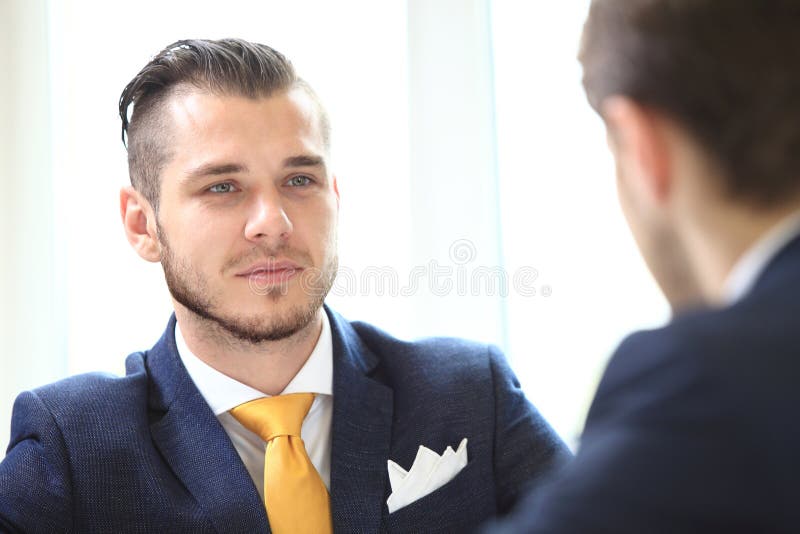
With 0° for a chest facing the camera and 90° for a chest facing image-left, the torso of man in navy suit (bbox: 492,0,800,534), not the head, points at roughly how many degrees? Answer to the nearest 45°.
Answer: approximately 135°

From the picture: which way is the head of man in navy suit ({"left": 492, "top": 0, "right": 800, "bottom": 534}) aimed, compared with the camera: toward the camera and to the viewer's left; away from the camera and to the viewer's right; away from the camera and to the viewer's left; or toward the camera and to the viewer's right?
away from the camera and to the viewer's left
